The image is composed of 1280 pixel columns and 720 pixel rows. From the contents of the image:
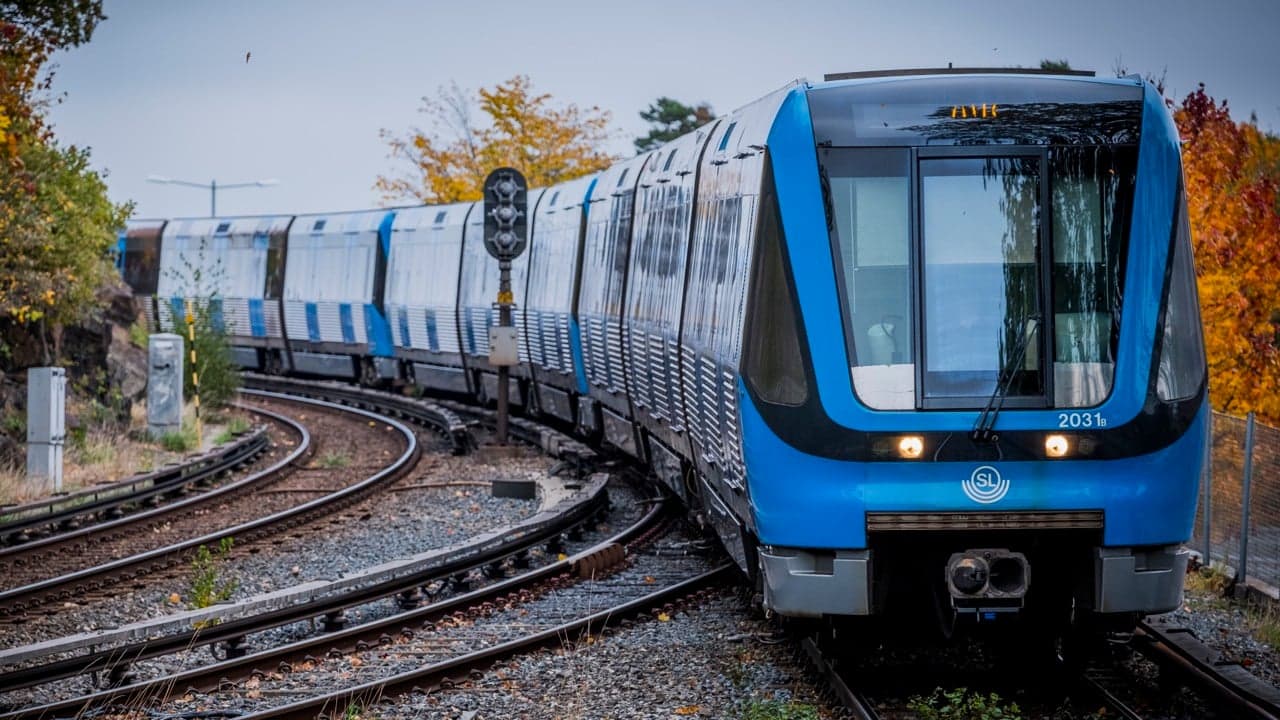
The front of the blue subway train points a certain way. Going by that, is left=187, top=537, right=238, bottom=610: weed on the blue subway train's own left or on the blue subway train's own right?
on the blue subway train's own right

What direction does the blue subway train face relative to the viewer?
toward the camera

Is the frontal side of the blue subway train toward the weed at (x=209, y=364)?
no

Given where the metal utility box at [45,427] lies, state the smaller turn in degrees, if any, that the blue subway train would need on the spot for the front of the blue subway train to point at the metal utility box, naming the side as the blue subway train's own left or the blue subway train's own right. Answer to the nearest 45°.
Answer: approximately 135° to the blue subway train's own right

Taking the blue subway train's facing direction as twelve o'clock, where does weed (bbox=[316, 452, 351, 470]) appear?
The weed is roughly at 5 o'clock from the blue subway train.

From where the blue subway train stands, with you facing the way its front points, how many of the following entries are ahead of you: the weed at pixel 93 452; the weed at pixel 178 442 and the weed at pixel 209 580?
0

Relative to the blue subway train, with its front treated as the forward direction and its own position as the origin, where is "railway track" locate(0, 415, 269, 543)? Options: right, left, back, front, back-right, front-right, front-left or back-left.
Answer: back-right

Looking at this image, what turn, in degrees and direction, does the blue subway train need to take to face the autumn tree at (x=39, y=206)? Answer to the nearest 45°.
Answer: approximately 135° to its right

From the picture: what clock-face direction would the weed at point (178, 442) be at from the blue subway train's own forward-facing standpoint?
The weed is roughly at 5 o'clock from the blue subway train.

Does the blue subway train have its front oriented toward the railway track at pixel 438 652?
no

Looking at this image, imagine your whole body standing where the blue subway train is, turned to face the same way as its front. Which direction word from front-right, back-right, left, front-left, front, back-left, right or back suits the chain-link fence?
front-left

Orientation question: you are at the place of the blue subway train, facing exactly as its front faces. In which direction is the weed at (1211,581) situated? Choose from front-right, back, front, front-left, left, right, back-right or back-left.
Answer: front-left

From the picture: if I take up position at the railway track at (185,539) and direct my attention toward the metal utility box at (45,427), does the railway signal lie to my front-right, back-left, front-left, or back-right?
front-right

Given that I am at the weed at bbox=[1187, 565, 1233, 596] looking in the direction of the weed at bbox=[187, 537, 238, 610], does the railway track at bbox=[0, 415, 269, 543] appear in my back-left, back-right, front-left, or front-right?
front-right

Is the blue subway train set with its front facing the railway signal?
no
